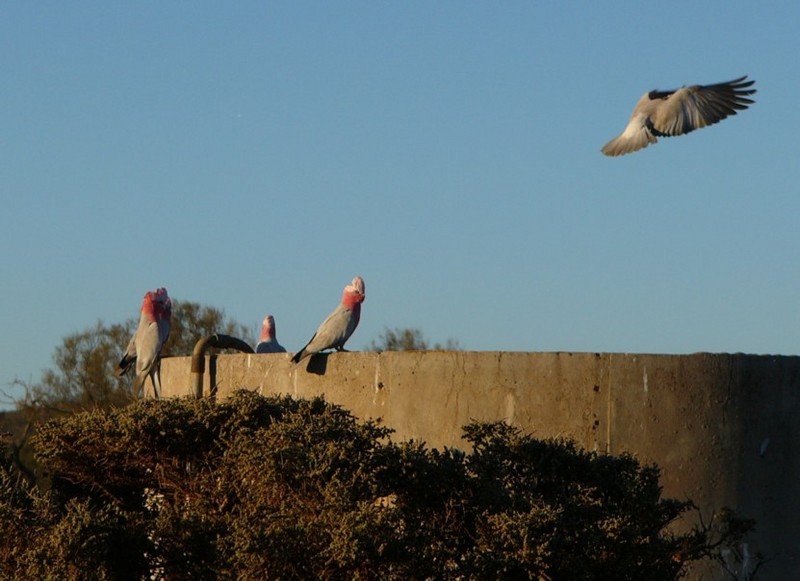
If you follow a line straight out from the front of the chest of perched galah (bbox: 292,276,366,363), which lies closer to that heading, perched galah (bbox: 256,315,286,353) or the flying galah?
the flying galah

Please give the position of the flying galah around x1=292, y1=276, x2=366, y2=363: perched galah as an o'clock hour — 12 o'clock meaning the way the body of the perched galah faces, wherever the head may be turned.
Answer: The flying galah is roughly at 11 o'clock from the perched galah.

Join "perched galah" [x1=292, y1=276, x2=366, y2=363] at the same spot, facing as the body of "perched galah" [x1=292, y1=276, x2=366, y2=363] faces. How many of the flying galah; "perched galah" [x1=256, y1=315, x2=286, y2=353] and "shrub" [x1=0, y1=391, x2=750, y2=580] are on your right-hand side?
1

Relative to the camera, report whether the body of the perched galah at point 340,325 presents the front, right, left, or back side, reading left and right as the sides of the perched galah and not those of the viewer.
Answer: right

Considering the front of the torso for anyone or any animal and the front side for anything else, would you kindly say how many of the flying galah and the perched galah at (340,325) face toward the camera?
0
